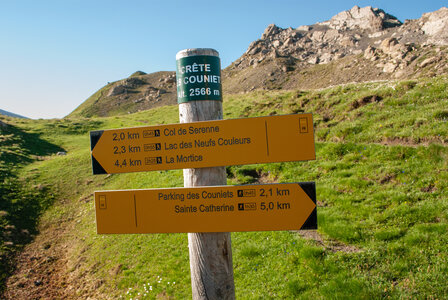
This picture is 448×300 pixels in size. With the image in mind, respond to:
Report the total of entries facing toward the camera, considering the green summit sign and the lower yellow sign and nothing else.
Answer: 2

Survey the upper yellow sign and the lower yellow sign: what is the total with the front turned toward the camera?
2

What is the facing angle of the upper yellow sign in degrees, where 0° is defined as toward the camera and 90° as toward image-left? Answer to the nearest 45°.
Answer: approximately 0°

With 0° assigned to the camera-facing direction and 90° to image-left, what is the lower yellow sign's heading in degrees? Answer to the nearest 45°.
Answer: approximately 0°
